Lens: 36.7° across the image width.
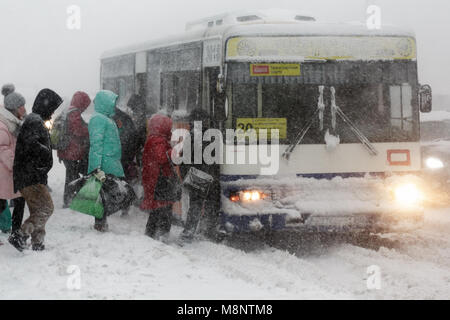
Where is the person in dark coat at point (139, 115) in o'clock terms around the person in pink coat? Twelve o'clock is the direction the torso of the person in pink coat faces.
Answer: The person in dark coat is roughly at 10 o'clock from the person in pink coat.

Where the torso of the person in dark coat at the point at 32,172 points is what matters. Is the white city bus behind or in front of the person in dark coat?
in front

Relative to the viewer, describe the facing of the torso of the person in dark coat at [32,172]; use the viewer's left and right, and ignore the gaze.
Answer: facing to the right of the viewer

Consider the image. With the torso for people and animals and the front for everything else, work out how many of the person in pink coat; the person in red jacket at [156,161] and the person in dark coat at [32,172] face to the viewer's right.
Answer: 3

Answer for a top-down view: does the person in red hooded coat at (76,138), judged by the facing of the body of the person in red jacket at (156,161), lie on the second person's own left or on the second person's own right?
on the second person's own left

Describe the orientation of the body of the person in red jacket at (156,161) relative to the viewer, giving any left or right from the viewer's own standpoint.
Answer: facing to the right of the viewer

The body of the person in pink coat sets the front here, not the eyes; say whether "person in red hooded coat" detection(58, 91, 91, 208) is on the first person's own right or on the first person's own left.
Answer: on the first person's own left

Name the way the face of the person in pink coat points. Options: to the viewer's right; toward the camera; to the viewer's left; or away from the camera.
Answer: to the viewer's right

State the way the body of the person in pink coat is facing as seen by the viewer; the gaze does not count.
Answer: to the viewer's right

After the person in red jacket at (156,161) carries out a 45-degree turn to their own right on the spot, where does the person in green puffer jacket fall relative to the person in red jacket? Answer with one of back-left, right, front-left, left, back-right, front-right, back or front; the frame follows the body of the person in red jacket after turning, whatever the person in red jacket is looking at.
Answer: back-right
